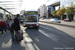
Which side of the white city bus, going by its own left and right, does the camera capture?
front
